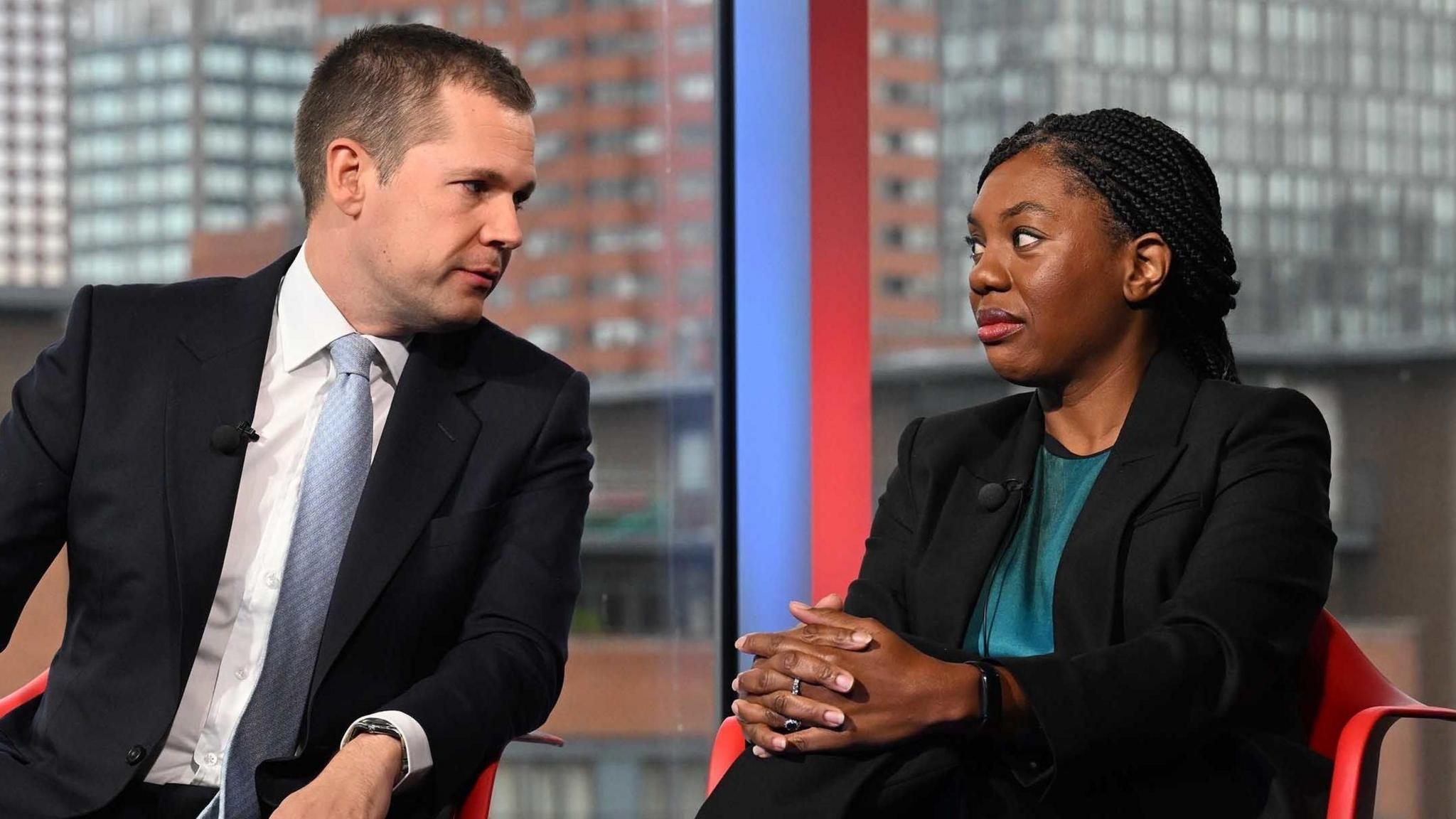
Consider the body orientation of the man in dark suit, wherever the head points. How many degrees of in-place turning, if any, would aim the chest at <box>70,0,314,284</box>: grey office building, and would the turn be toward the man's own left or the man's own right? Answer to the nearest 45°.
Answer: approximately 180°

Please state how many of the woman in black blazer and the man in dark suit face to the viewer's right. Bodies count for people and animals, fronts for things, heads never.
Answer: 0

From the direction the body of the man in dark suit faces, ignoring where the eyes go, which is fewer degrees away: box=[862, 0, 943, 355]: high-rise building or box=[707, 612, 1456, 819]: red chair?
the red chair

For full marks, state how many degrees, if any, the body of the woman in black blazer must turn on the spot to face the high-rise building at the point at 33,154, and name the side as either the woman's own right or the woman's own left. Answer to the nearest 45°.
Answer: approximately 90° to the woman's own right

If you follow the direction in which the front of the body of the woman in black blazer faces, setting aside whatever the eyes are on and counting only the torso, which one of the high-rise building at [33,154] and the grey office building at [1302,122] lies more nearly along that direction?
the high-rise building

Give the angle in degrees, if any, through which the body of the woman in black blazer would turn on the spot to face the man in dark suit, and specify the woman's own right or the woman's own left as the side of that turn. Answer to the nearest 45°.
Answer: approximately 45° to the woman's own right

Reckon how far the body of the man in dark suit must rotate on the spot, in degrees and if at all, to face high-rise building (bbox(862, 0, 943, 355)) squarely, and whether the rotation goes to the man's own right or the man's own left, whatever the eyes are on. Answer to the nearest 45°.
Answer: approximately 135° to the man's own left

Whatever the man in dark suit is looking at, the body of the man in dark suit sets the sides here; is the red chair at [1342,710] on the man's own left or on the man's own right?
on the man's own left

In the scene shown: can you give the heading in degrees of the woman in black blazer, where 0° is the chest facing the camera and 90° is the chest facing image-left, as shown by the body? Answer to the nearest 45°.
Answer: approximately 45°

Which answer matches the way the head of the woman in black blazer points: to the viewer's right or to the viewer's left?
to the viewer's left

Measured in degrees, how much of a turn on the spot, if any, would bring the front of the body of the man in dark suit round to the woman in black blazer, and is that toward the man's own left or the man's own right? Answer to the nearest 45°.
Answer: approximately 90° to the man's own left
